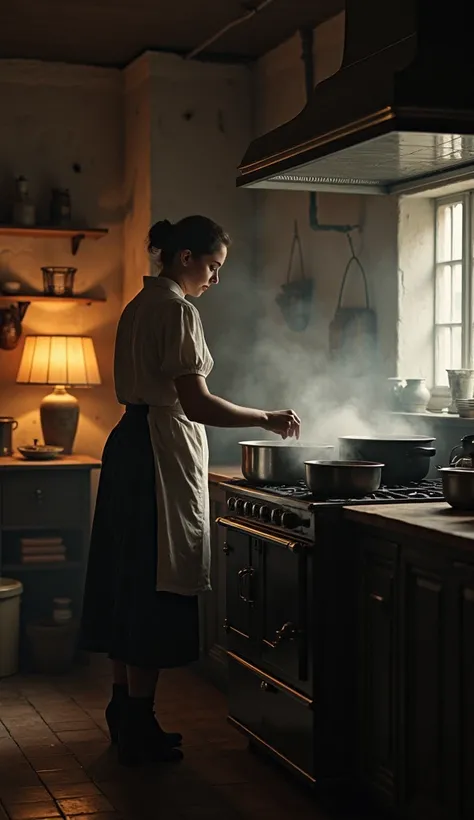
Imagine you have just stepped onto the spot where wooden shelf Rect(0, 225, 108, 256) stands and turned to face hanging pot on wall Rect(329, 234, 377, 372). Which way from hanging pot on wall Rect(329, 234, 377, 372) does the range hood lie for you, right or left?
right

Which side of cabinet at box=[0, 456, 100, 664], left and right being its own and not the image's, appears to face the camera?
front

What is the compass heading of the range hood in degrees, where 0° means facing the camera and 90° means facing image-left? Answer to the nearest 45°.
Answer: approximately 45°

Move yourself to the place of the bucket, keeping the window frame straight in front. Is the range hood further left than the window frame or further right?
right

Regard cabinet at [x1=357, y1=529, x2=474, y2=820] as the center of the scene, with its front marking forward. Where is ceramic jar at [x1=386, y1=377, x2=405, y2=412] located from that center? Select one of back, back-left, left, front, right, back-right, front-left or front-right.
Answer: back-right

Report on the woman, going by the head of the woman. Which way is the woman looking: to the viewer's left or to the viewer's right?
to the viewer's right

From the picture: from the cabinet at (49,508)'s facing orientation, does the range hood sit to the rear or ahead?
ahead

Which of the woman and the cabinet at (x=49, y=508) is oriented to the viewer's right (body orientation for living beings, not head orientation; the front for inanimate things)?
the woman

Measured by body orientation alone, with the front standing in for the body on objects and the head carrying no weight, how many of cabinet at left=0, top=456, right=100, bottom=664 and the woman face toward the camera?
1

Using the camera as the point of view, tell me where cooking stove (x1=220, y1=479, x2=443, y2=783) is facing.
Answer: facing the viewer and to the left of the viewer

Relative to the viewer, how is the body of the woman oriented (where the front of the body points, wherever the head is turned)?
to the viewer's right

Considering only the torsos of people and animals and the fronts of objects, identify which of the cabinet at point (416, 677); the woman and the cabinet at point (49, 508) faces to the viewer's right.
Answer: the woman
